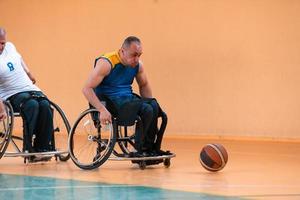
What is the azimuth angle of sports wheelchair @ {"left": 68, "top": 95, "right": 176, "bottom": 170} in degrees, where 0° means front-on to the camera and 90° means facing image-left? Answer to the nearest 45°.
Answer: approximately 315°

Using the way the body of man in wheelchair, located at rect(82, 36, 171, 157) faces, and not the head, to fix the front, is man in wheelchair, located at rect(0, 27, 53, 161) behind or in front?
behind

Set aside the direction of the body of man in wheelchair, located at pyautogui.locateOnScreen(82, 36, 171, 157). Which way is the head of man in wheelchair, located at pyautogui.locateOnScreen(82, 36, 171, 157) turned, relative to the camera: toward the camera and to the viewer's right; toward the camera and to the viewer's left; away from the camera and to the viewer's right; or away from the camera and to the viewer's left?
toward the camera and to the viewer's right

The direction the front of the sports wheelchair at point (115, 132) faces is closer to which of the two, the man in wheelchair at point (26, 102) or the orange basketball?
the orange basketball

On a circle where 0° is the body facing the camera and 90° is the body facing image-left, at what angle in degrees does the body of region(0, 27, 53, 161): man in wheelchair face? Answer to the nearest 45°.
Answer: approximately 315°

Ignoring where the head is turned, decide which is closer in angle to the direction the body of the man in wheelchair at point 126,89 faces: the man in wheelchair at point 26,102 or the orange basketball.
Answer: the orange basketball
